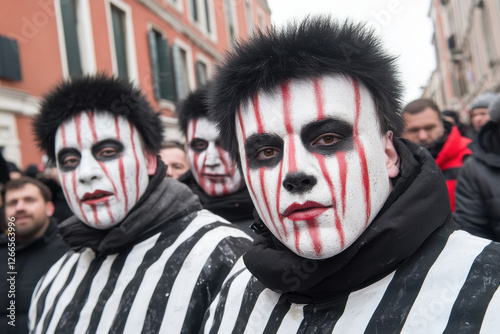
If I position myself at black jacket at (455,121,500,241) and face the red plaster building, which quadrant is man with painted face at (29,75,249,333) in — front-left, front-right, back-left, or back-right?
back-left

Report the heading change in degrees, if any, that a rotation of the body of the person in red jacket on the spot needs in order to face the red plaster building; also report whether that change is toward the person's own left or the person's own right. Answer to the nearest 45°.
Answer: approximately 90° to the person's own right

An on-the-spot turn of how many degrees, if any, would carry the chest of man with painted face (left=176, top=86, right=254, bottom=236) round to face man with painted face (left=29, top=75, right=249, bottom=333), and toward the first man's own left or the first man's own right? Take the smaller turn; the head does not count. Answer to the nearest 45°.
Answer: approximately 45° to the first man's own right

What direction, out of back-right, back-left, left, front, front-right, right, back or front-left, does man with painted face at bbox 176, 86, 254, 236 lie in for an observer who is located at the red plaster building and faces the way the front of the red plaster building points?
front-right

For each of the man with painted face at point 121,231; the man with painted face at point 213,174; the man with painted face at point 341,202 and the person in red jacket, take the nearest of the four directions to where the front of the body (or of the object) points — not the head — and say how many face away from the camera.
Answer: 0

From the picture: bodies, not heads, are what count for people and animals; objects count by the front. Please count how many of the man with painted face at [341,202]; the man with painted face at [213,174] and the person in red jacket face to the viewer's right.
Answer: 0

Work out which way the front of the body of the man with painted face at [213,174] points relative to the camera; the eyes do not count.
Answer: toward the camera

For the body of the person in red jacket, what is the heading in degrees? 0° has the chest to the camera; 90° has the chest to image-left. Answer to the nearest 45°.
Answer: approximately 45°

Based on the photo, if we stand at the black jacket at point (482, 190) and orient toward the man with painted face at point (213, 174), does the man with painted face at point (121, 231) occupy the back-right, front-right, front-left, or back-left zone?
front-left

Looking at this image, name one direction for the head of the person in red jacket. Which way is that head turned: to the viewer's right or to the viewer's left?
to the viewer's left

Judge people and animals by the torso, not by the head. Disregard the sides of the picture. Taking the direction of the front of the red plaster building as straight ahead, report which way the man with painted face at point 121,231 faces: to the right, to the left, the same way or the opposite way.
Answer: to the right

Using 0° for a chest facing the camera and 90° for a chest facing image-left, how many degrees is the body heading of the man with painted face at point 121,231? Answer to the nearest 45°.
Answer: approximately 45°

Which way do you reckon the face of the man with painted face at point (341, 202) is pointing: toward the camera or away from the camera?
toward the camera

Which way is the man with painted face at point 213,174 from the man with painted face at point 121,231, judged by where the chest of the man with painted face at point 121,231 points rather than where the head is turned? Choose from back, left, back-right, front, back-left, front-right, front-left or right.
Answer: back

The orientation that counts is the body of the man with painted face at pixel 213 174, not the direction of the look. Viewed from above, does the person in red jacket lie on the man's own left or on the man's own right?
on the man's own left

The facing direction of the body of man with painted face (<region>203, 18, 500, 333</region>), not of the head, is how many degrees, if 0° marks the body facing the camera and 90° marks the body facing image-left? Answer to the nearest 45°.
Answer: approximately 45°
